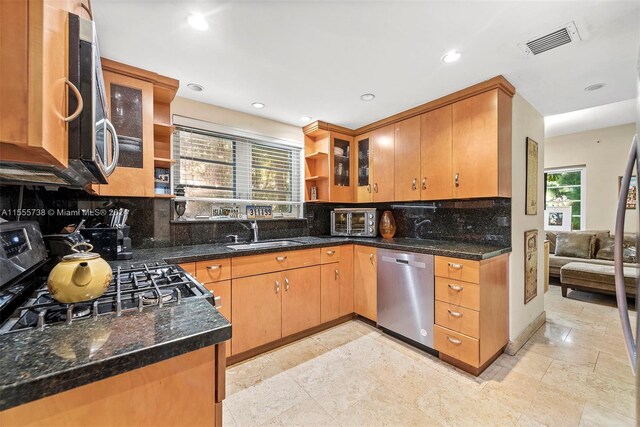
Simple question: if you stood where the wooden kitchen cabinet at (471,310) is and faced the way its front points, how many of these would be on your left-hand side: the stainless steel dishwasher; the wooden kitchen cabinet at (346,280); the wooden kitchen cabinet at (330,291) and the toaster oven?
0

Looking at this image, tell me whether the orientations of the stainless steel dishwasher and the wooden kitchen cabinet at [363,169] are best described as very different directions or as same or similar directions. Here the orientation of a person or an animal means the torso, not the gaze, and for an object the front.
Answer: same or similar directions

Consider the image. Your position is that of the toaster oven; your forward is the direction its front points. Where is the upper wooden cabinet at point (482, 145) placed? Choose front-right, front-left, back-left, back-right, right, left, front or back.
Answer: front-left

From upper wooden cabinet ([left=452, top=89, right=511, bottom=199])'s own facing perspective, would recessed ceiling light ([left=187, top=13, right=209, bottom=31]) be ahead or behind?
ahead

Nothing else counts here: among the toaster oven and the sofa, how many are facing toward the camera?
2

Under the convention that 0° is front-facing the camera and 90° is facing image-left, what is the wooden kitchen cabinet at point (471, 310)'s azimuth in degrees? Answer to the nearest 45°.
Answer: approximately 45°

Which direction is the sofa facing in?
toward the camera

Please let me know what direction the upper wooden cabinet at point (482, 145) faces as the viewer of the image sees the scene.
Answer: facing the viewer and to the left of the viewer

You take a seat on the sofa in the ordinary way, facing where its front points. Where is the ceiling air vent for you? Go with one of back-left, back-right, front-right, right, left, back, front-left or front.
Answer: front

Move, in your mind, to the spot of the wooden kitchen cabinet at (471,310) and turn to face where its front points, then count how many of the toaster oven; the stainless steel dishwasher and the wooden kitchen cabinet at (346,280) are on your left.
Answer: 0

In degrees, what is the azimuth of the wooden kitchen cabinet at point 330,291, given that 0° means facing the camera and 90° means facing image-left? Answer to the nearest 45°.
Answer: approximately 315°

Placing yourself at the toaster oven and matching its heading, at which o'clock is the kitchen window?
The kitchen window is roughly at 2 o'clock from the toaster oven.

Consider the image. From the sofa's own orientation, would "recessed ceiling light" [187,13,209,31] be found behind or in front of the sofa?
in front
